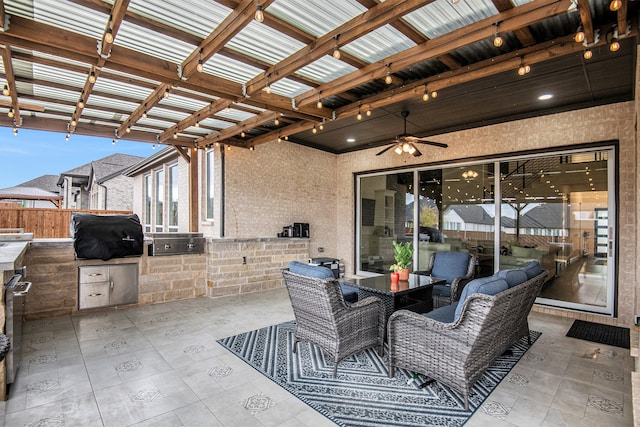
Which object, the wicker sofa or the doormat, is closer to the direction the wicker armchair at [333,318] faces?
the doormat

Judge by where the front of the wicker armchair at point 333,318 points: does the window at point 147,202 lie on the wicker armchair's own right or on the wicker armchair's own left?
on the wicker armchair's own left

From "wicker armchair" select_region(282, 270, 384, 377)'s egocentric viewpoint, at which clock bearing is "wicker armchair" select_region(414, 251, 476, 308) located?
"wicker armchair" select_region(414, 251, 476, 308) is roughly at 12 o'clock from "wicker armchair" select_region(282, 270, 384, 377).

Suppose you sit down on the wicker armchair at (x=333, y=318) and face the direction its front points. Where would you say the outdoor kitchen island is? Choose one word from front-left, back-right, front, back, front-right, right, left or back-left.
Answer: left

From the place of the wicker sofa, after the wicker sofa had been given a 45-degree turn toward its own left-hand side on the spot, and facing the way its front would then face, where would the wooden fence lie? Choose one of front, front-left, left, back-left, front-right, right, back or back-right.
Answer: front

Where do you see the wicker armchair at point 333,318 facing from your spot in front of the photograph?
facing away from the viewer and to the right of the viewer

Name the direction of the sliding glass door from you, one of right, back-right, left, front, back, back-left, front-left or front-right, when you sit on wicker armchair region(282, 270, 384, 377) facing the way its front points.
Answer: front

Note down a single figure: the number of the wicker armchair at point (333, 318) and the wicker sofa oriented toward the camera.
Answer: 0

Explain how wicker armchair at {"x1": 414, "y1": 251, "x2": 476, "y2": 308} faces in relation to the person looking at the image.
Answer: facing the viewer and to the left of the viewer

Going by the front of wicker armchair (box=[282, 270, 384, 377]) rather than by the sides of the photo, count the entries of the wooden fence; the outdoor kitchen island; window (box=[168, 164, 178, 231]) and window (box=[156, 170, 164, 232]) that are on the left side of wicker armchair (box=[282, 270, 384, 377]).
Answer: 4

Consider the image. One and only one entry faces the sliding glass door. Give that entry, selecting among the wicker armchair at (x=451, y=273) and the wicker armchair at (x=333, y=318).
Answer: the wicker armchair at (x=333, y=318)

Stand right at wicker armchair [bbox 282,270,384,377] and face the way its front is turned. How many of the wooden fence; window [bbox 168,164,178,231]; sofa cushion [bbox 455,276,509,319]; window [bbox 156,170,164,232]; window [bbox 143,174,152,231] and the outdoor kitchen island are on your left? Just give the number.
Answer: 5

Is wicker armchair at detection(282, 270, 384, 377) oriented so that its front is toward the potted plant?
yes

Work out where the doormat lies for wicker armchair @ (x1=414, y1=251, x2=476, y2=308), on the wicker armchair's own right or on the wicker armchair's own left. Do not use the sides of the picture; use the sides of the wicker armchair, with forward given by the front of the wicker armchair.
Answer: on the wicker armchair's own left

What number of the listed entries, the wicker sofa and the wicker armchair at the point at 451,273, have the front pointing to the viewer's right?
0

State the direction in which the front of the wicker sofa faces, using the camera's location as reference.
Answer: facing away from the viewer and to the left of the viewer

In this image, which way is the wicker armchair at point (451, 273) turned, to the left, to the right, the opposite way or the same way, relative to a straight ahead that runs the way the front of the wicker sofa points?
to the left
